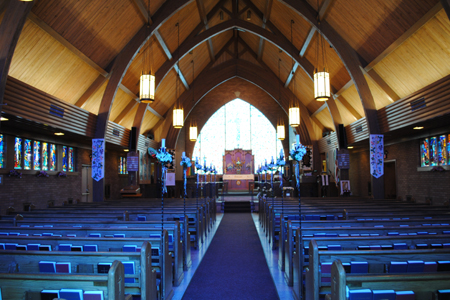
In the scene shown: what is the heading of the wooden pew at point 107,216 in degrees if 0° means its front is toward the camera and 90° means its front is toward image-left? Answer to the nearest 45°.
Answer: approximately 180°

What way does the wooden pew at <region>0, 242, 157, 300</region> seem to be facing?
away from the camera

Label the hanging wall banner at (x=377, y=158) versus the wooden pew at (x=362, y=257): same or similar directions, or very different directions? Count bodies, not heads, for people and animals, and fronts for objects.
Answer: very different directions

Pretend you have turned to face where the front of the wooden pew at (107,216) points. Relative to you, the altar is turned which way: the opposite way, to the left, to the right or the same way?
the opposite way

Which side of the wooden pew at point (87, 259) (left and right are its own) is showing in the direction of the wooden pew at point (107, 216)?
front

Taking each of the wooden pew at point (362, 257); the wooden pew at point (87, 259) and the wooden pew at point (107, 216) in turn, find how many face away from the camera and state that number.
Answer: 3

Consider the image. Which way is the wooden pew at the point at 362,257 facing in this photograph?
away from the camera

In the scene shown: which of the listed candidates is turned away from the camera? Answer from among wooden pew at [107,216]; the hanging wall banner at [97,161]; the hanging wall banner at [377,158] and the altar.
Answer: the wooden pew

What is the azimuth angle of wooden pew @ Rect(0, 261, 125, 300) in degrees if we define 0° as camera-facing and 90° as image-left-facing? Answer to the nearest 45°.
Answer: approximately 180°

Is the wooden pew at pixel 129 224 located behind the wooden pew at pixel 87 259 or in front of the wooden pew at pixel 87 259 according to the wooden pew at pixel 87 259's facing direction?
in front

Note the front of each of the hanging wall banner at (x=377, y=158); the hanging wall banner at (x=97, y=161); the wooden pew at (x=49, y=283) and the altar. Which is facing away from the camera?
the wooden pew

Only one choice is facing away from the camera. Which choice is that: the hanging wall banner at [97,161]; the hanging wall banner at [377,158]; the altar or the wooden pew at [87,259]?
the wooden pew
